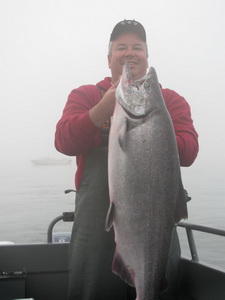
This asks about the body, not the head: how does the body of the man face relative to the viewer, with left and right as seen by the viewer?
facing the viewer
